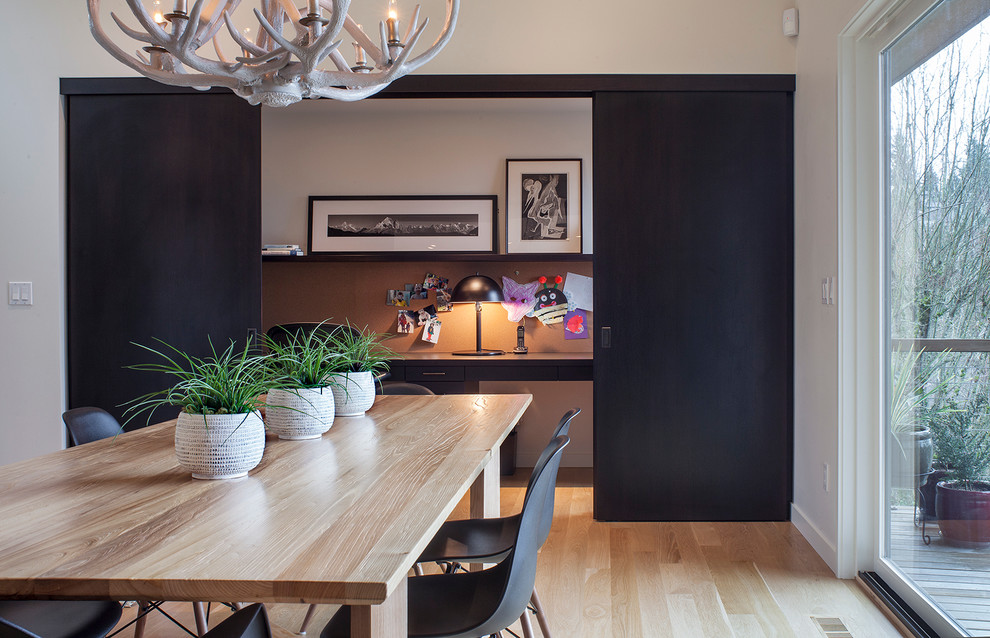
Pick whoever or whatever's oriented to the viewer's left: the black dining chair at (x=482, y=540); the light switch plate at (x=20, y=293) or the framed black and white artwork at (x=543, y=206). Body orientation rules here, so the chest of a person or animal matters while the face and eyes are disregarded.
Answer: the black dining chair

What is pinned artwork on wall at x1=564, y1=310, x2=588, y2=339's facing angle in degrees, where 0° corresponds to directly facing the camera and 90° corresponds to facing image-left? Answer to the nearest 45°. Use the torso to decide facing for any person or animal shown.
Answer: approximately 0°

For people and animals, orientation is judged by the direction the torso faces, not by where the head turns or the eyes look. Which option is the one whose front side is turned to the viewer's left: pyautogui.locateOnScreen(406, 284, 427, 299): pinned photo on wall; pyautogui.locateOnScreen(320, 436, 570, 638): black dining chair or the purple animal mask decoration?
the black dining chair

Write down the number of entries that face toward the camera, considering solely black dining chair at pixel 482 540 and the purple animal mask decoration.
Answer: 1

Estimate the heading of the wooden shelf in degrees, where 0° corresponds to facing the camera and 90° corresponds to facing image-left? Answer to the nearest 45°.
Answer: approximately 0°

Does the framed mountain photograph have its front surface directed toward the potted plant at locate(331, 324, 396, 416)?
yes

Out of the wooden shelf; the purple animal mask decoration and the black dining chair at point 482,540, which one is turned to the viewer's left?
the black dining chair

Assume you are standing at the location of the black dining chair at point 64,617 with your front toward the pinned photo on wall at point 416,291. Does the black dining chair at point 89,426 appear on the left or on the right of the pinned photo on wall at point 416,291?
left
